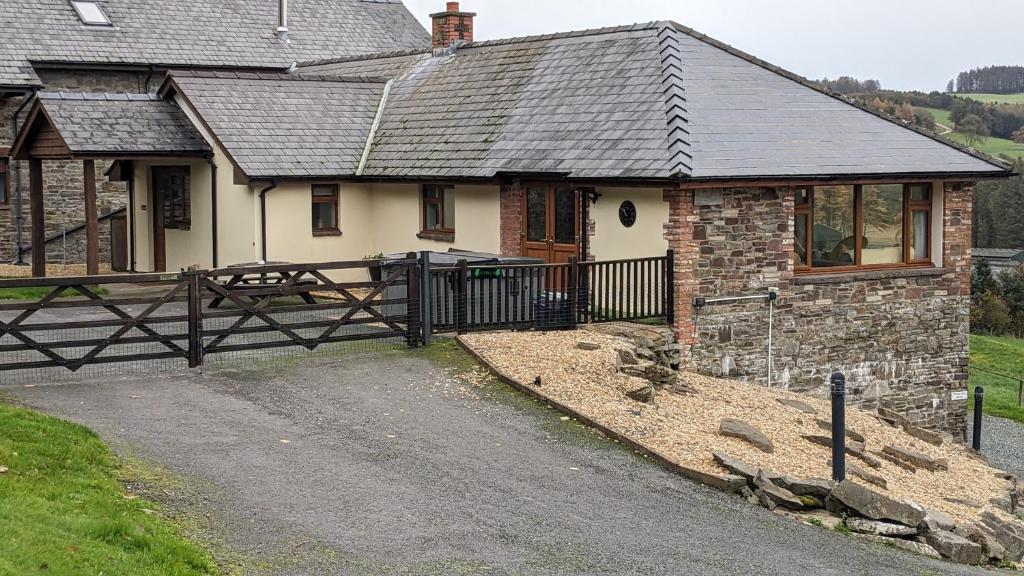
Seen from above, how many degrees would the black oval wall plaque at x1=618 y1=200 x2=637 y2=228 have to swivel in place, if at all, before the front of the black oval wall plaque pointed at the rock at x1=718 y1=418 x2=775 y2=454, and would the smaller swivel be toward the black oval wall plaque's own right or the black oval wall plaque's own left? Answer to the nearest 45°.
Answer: approximately 45° to the black oval wall plaque's own left

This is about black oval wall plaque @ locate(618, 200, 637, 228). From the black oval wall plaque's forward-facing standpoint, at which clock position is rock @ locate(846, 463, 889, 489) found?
The rock is roughly at 10 o'clock from the black oval wall plaque.

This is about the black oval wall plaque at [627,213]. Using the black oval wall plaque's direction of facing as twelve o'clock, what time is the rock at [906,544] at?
The rock is roughly at 10 o'clock from the black oval wall plaque.

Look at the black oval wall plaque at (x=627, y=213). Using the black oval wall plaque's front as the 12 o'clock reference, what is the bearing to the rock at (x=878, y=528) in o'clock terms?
The rock is roughly at 10 o'clock from the black oval wall plaque.

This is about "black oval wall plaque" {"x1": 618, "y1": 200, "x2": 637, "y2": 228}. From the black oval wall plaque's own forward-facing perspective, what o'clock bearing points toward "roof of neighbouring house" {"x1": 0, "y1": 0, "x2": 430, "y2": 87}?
The roof of neighbouring house is roughly at 3 o'clock from the black oval wall plaque.

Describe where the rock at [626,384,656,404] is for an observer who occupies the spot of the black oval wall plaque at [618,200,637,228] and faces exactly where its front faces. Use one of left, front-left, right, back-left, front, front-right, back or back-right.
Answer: front-left

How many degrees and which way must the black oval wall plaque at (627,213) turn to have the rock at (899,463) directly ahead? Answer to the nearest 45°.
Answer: approximately 90° to its left

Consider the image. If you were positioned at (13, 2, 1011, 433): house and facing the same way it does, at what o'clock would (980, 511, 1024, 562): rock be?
The rock is roughly at 10 o'clock from the house.

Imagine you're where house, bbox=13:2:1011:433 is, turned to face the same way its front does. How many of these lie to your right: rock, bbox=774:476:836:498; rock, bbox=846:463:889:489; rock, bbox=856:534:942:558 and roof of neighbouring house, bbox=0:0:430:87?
1

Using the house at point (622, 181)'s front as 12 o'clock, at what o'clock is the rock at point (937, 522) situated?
The rock is roughly at 10 o'clock from the house.

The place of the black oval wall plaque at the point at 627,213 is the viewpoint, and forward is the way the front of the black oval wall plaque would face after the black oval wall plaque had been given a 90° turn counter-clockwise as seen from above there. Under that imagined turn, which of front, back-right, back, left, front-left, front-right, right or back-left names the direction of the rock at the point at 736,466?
front-right

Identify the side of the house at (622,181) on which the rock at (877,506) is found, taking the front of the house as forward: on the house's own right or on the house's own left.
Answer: on the house's own left

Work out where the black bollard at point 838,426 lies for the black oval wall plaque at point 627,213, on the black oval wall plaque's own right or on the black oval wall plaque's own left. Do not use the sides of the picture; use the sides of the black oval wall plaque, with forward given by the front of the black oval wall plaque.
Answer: on the black oval wall plaque's own left

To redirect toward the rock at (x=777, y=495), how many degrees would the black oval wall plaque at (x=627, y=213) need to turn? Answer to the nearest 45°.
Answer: approximately 45° to its left

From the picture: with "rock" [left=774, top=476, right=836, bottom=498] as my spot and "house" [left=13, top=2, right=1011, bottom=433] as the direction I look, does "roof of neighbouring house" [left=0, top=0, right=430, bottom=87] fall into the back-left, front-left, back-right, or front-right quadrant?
front-left
